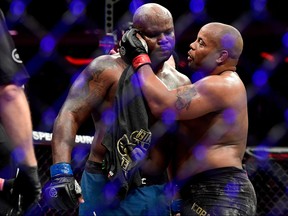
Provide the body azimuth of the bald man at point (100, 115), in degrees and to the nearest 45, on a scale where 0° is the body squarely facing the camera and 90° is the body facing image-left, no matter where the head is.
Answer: approximately 315°

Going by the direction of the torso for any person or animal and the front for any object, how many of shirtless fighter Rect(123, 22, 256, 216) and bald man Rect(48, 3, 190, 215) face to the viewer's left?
1

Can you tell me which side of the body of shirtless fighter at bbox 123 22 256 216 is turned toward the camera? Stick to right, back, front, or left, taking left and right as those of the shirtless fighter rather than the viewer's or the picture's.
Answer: left

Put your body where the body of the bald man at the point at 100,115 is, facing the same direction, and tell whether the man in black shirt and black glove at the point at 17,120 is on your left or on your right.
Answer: on your right

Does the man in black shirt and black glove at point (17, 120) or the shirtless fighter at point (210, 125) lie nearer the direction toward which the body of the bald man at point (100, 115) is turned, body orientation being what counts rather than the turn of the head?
the shirtless fighter

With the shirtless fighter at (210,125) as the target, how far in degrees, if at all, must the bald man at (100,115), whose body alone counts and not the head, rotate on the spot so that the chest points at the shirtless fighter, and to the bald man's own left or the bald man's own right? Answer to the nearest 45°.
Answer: approximately 45° to the bald man's own left

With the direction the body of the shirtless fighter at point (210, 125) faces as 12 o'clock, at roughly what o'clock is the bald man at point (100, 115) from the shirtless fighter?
The bald man is roughly at 12 o'clock from the shirtless fighter.

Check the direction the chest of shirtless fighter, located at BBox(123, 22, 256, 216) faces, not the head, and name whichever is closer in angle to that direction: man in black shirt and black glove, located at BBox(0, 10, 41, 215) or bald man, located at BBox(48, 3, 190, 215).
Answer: the bald man

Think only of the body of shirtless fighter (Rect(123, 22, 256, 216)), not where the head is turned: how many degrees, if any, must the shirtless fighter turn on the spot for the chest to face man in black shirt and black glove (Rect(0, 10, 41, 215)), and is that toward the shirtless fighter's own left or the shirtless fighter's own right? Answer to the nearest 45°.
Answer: approximately 45° to the shirtless fighter's own left

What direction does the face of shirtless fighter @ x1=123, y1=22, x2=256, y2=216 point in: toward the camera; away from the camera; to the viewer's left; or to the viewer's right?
to the viewer's left
